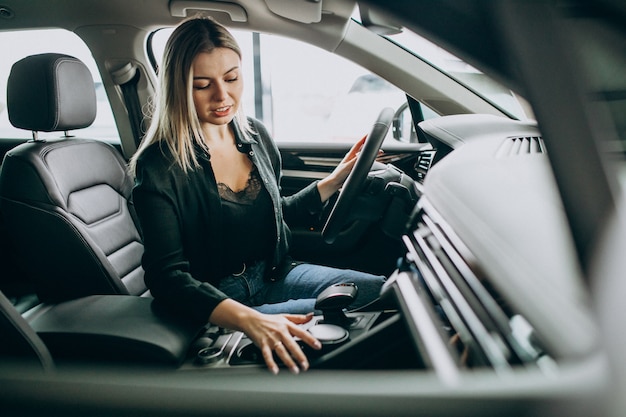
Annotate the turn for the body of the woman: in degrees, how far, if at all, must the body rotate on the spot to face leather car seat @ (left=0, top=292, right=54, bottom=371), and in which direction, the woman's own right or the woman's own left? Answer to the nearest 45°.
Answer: approximately 90° to the woman's own right

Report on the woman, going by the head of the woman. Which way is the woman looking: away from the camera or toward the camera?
toward the camera

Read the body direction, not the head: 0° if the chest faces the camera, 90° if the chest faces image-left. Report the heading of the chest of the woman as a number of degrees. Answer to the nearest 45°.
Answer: approximately 315°
